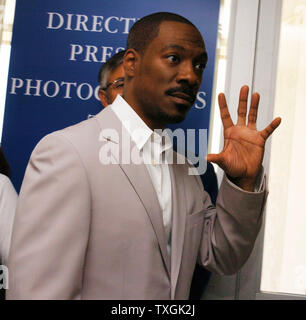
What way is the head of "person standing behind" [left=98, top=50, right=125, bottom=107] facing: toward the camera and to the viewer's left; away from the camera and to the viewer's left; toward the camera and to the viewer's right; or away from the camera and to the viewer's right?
toward the camera and to the viewer's right

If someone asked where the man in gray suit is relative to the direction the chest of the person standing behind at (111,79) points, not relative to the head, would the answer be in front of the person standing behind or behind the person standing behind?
in front

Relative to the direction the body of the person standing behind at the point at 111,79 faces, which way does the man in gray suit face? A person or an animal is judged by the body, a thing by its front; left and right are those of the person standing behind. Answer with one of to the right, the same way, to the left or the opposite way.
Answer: the same way

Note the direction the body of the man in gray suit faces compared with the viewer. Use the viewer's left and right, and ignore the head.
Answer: facing the viewer and to the right of the viewer

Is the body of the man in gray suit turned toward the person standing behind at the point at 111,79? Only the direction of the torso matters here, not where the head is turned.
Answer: no

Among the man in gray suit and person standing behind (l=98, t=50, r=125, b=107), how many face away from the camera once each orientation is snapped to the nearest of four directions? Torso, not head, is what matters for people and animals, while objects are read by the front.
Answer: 0

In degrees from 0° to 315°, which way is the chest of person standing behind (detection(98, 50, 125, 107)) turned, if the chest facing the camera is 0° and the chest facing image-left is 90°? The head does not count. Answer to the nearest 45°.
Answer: approximately 315°
